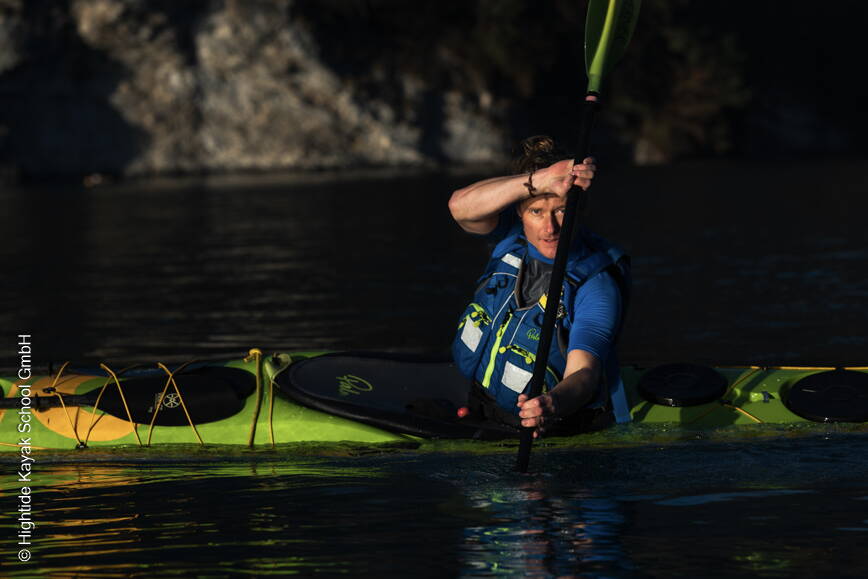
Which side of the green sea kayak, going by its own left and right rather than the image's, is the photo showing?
left

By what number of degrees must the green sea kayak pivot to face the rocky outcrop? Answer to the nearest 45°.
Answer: approximately 90° to its right

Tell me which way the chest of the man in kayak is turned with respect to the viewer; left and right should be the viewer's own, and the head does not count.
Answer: facing the viewer and to the left of the viewer
